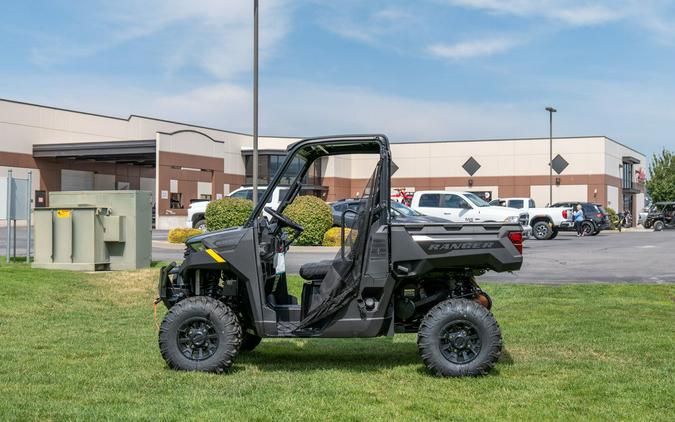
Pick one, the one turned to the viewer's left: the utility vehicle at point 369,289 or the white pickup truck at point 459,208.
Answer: the utility vehicle

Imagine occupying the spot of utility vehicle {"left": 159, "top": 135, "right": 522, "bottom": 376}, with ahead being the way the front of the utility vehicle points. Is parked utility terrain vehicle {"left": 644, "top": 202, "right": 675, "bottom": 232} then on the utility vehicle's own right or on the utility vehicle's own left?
on the utility vehicle's own right

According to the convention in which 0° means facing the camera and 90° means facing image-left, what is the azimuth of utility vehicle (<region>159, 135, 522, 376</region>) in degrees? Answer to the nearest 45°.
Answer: approximately 90°

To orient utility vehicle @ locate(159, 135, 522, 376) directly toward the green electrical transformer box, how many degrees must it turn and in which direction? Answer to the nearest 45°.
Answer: approximately 45° to its right

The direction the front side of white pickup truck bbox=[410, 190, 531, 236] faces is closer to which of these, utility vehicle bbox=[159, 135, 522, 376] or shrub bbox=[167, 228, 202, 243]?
the utility vehicle

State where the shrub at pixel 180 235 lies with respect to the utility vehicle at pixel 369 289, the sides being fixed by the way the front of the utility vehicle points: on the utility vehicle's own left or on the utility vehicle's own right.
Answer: on the utility vehicle's own right

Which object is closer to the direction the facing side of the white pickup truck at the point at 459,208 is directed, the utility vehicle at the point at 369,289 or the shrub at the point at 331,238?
the utility vehicle

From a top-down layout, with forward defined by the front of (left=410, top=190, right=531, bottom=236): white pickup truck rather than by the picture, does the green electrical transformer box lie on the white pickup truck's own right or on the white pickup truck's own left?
on the white pickup truck's own right

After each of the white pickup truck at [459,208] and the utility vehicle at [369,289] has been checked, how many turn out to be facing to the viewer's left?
1

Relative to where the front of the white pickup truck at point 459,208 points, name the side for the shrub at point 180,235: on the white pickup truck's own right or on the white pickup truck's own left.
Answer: on the white pickup truck's own right

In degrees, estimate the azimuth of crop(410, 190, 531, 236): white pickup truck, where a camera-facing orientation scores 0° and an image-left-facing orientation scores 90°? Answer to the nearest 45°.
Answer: approximately 315°
